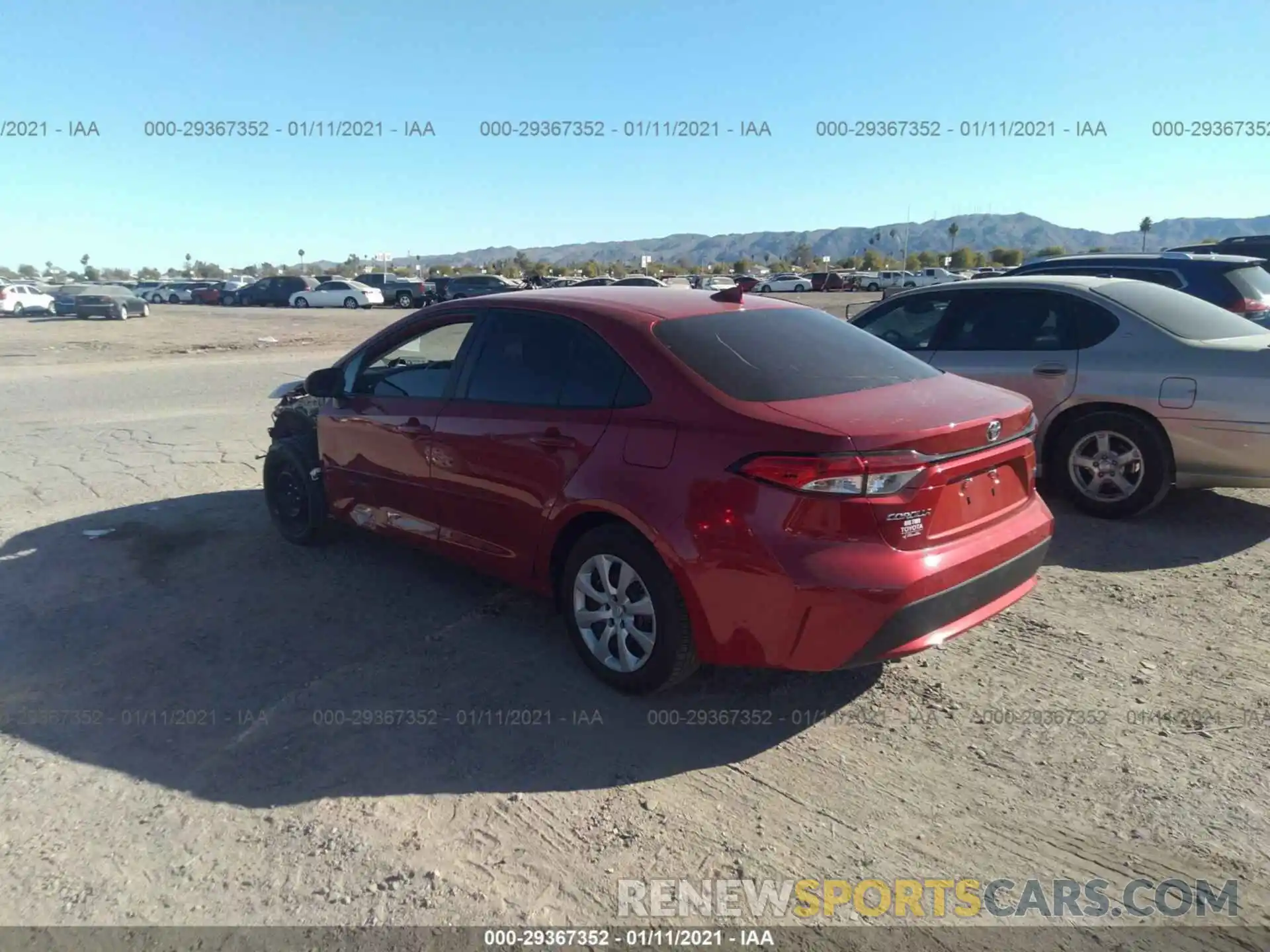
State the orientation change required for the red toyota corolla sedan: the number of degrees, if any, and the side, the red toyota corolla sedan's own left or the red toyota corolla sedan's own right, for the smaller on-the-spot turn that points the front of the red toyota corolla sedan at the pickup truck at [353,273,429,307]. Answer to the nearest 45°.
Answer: approximately 45° to the red toyota corolla sedan's own right

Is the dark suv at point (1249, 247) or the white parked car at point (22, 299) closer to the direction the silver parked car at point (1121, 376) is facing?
the white parked car

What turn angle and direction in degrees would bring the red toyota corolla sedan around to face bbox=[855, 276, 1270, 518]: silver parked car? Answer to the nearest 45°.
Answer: approximately 90° to its right

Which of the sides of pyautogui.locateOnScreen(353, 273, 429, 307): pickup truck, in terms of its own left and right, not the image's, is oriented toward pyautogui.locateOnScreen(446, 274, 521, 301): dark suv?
back

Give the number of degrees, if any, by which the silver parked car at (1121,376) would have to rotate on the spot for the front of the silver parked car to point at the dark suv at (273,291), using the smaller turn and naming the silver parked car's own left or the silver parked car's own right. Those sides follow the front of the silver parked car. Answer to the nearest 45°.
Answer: approximately 45° to the silver parked car's own right

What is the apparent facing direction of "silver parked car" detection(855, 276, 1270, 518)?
to the viewer's left

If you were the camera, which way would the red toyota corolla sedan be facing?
facing away from the viewer and to the left of the viewer
